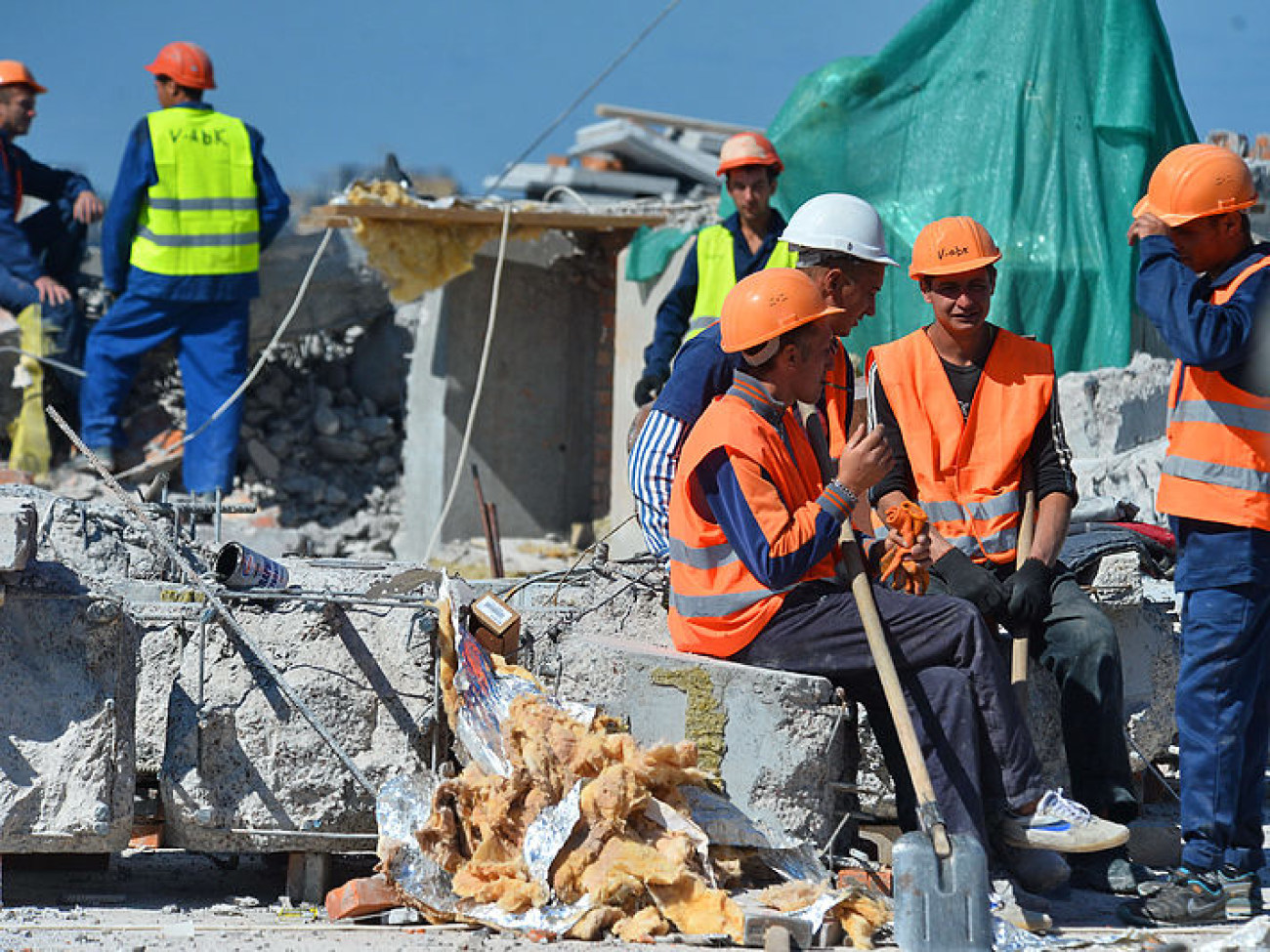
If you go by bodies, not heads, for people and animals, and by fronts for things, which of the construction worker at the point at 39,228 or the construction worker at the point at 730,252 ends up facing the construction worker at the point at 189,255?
the construction worker at the point at 39,228

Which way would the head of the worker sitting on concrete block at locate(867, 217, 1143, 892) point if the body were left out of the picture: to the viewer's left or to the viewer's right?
to the viewer's left

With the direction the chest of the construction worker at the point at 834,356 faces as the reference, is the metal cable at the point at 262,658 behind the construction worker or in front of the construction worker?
behind

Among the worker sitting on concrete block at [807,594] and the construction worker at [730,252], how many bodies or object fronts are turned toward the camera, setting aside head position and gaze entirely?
1

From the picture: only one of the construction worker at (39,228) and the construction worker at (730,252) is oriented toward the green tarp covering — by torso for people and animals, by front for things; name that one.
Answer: the construction worker at (39,228)

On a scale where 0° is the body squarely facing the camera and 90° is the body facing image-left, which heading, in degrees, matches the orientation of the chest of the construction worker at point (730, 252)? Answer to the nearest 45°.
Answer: approximately 0°

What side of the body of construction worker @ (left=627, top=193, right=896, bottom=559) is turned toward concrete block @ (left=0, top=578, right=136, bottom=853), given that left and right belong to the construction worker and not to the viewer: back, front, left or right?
back

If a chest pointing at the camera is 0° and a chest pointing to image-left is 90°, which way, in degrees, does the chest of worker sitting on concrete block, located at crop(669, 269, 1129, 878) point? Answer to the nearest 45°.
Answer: approximately 270°

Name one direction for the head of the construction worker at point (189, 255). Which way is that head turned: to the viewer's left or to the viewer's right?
to the viewer's left

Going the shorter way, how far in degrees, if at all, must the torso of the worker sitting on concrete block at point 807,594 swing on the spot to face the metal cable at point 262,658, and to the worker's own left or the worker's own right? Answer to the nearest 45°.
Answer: approximately 180°
